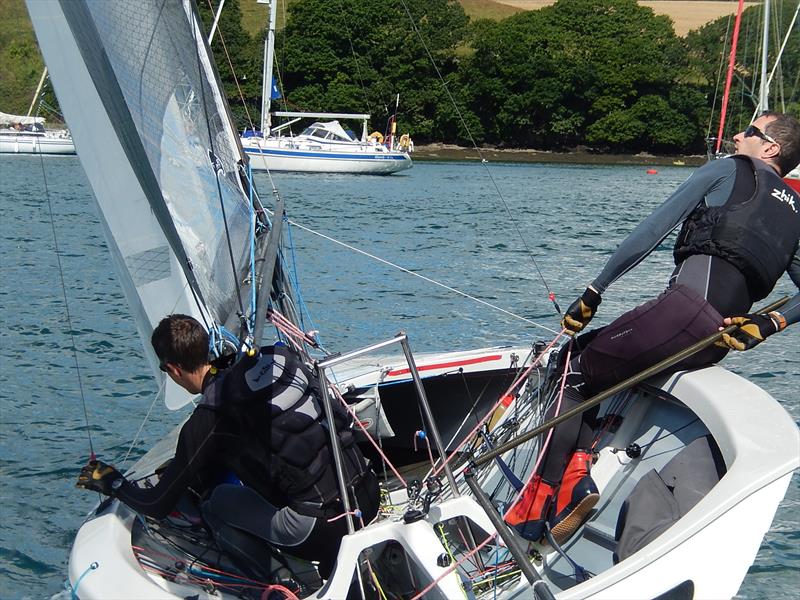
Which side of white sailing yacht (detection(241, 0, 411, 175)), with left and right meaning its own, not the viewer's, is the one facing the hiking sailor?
left

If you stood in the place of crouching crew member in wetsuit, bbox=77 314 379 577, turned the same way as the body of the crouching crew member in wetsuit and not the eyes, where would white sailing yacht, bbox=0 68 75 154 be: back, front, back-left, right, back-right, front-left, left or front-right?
front-right

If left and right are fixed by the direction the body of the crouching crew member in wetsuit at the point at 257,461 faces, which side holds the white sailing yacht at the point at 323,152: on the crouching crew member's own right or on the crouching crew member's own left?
on the crouching crew member's own right

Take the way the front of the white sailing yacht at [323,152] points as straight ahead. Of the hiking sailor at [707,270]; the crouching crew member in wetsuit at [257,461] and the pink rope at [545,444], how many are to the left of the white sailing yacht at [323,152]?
3

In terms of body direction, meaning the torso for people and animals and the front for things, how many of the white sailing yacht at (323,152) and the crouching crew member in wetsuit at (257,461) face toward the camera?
0

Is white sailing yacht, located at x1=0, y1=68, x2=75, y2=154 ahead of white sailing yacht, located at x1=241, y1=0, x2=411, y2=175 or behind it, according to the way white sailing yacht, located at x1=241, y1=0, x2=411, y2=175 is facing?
ahead

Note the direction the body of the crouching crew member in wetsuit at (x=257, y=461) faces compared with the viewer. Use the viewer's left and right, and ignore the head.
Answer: facing away from the viewer and to the left of the viewer

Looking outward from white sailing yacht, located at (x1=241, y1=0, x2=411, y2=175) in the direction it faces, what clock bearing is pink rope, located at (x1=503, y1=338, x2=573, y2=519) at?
The pink rope is roughly at 9 o'clock from the white sailing yacht.

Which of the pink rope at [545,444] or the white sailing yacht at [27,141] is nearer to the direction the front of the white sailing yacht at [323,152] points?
the white sailing yacht

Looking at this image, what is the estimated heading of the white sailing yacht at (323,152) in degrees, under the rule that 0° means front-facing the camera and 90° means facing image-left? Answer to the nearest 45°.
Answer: approximately 90°

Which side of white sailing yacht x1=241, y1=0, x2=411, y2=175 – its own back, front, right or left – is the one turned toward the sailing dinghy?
left

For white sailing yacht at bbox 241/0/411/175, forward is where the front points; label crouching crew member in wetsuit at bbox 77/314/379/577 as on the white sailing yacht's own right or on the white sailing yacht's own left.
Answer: on the white sailing yacht's own left
